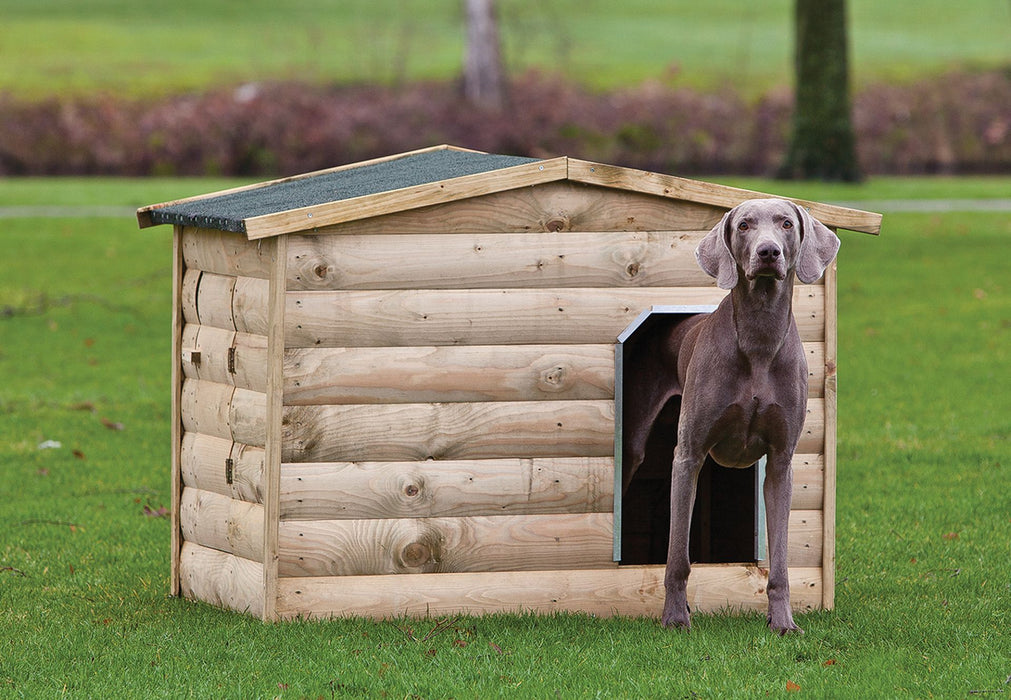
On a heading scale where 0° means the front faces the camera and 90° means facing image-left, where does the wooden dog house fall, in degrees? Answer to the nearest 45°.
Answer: approximately 0°

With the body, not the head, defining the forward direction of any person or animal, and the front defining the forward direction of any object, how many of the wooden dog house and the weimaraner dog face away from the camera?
0
